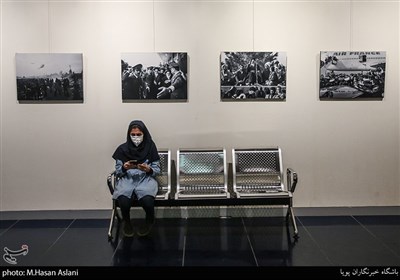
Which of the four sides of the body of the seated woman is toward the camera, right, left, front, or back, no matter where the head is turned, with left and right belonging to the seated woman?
front

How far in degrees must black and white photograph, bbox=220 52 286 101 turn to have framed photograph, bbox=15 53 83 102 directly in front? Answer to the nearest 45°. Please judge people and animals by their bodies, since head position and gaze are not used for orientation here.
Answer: approximately 90° to its right

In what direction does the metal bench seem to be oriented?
toward the camera

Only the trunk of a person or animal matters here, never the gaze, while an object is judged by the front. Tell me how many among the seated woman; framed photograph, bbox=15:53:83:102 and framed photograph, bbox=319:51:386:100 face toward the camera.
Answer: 3

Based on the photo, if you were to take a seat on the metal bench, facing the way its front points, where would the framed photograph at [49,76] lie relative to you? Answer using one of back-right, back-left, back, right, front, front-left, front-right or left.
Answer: right

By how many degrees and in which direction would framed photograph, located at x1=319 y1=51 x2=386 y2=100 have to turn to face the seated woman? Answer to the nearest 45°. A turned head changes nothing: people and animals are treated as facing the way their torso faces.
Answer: approximately 45° to its right

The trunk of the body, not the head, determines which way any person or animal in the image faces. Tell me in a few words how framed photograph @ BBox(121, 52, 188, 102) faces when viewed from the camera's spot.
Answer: facing the viewer

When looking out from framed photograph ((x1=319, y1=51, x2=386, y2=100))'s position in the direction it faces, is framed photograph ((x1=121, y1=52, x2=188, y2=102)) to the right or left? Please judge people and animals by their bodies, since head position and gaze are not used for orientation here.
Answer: on its right
